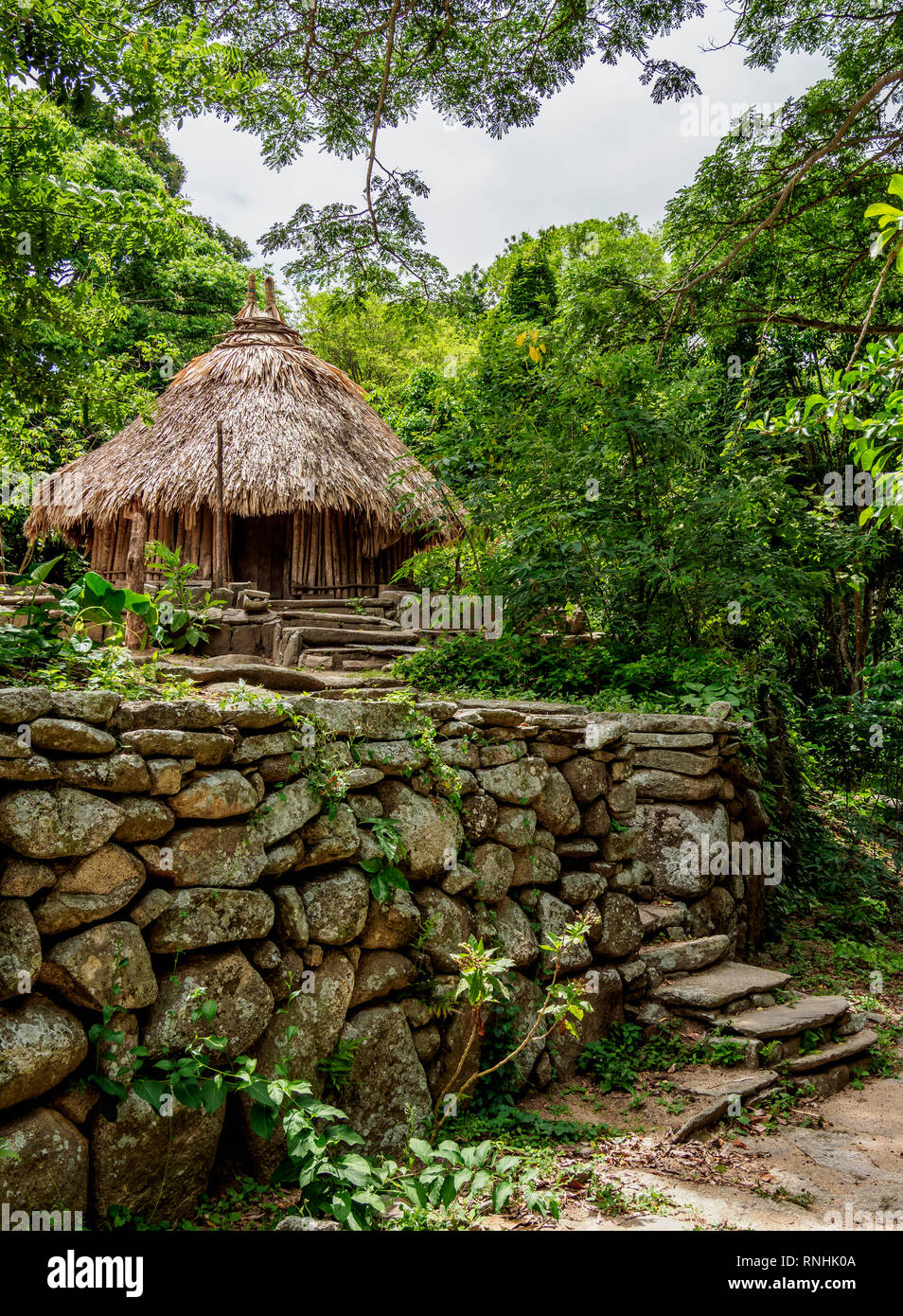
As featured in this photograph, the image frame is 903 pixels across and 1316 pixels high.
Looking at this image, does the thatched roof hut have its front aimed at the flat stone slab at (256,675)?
yes

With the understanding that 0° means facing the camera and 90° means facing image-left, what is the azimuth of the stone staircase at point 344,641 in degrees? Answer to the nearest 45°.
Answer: approximately 0°

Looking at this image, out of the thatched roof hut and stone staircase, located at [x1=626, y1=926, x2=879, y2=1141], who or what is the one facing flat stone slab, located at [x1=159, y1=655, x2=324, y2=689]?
the thatched roof hut

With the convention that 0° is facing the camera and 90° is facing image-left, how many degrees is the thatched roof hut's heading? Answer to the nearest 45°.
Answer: approximately 0°

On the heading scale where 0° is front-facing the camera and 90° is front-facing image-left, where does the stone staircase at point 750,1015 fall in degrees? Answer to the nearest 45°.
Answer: approximately 315°

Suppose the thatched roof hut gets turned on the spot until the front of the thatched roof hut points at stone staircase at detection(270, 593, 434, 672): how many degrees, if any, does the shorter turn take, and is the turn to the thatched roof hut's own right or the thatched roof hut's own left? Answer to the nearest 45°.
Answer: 0° — it already faces it

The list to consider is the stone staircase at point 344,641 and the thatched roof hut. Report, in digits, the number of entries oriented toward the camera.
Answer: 2

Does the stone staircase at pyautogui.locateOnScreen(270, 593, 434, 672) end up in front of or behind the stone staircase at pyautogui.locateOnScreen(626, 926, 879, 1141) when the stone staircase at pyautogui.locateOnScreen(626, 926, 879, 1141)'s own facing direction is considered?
behind

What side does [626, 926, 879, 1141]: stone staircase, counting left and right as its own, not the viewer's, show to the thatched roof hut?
back
